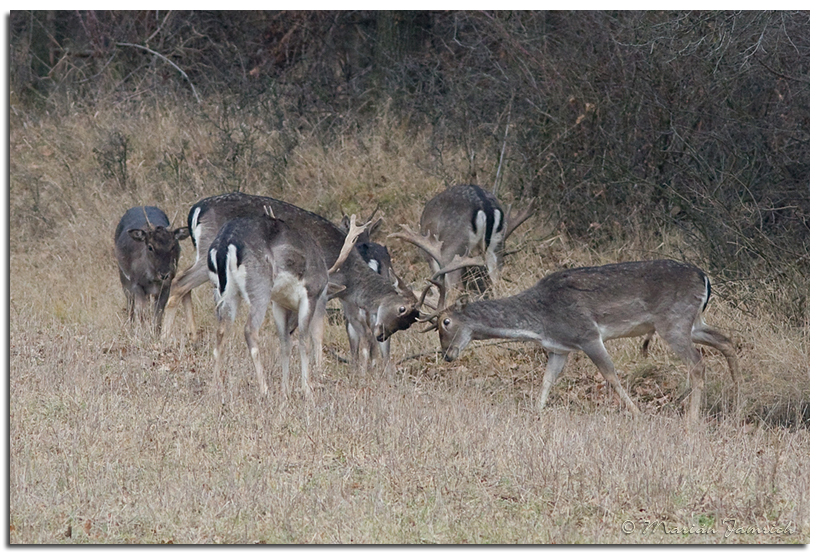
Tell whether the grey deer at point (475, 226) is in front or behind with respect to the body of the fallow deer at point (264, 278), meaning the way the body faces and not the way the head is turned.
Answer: in front

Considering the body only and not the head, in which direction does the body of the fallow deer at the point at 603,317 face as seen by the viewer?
to the viewer's left

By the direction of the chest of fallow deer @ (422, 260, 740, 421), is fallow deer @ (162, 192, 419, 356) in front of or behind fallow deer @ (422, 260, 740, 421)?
in front

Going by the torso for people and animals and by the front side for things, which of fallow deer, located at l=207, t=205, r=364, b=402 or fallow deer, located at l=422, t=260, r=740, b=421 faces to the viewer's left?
fallow deer, located at l=422, t=260, r=740, b=421

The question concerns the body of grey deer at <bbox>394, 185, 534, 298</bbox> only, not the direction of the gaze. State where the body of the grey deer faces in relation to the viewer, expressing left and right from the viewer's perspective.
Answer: facing away from the viewer and to the left of the viewer

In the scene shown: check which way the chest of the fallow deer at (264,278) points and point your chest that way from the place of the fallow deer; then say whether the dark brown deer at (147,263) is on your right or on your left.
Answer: on your left

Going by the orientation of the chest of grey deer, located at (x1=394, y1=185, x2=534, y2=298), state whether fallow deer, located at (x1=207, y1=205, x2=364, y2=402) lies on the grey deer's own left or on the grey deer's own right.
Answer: on the grey deer's own left

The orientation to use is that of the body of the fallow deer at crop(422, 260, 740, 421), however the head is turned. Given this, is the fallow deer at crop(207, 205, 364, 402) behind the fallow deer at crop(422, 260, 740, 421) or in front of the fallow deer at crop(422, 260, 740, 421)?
in front

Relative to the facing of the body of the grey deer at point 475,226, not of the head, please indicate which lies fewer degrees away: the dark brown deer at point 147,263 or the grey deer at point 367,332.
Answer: the dark brown deer

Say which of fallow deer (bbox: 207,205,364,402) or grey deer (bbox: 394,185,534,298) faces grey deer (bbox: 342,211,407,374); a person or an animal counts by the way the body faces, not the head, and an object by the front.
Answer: the fallow deer

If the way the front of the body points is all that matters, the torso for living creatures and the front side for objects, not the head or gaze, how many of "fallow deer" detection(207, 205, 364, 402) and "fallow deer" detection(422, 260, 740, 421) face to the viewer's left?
1

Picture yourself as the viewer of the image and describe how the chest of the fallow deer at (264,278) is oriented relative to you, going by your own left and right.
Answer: facing away from the viewer and to the right of the viewer
